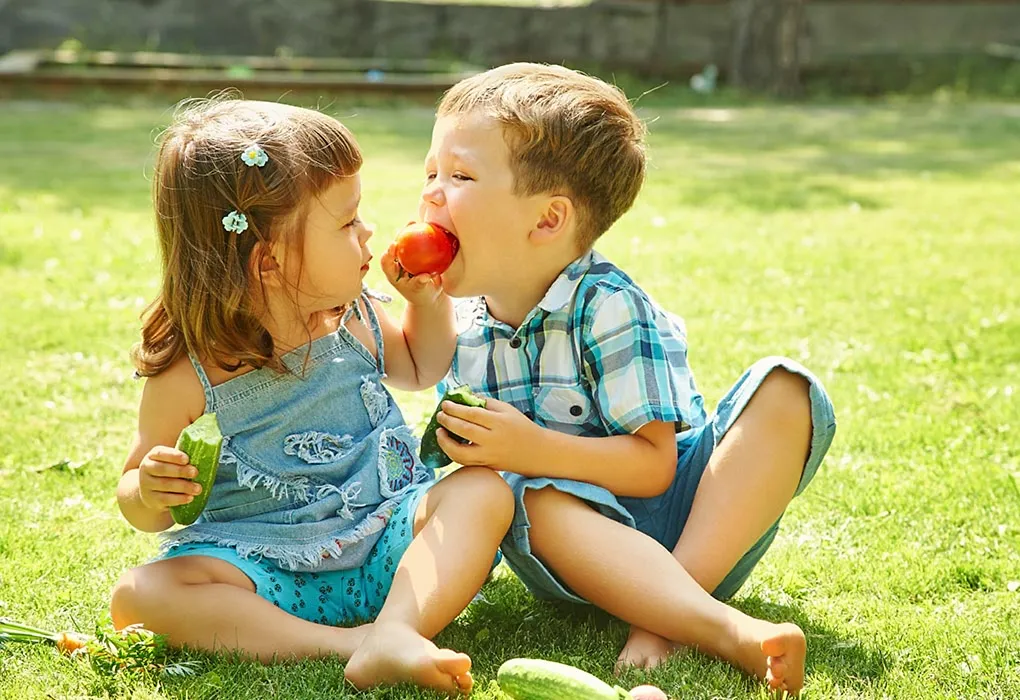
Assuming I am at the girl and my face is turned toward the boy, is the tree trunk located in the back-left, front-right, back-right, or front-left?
front-left

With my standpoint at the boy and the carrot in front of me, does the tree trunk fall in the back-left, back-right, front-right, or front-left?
back-right

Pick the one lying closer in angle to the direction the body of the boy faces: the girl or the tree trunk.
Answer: the girl

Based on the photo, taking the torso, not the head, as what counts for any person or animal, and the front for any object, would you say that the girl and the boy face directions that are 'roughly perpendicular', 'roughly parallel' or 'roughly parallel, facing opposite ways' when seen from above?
roughly perpendicular

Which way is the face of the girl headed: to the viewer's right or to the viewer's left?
to the viewer's right

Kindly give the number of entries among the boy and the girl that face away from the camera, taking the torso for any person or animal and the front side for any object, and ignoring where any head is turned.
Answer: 0

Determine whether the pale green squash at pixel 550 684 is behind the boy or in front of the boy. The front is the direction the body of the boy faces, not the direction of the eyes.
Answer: in front

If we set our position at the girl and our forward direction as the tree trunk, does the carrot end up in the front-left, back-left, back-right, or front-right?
back-left

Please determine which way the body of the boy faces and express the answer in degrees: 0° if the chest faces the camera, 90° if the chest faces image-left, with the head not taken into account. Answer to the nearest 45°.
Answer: approximately 45°

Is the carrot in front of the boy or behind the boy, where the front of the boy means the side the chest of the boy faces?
in front

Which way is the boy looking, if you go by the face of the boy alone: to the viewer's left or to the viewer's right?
to the viewer's left

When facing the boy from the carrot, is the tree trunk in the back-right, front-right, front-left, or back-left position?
front-left
